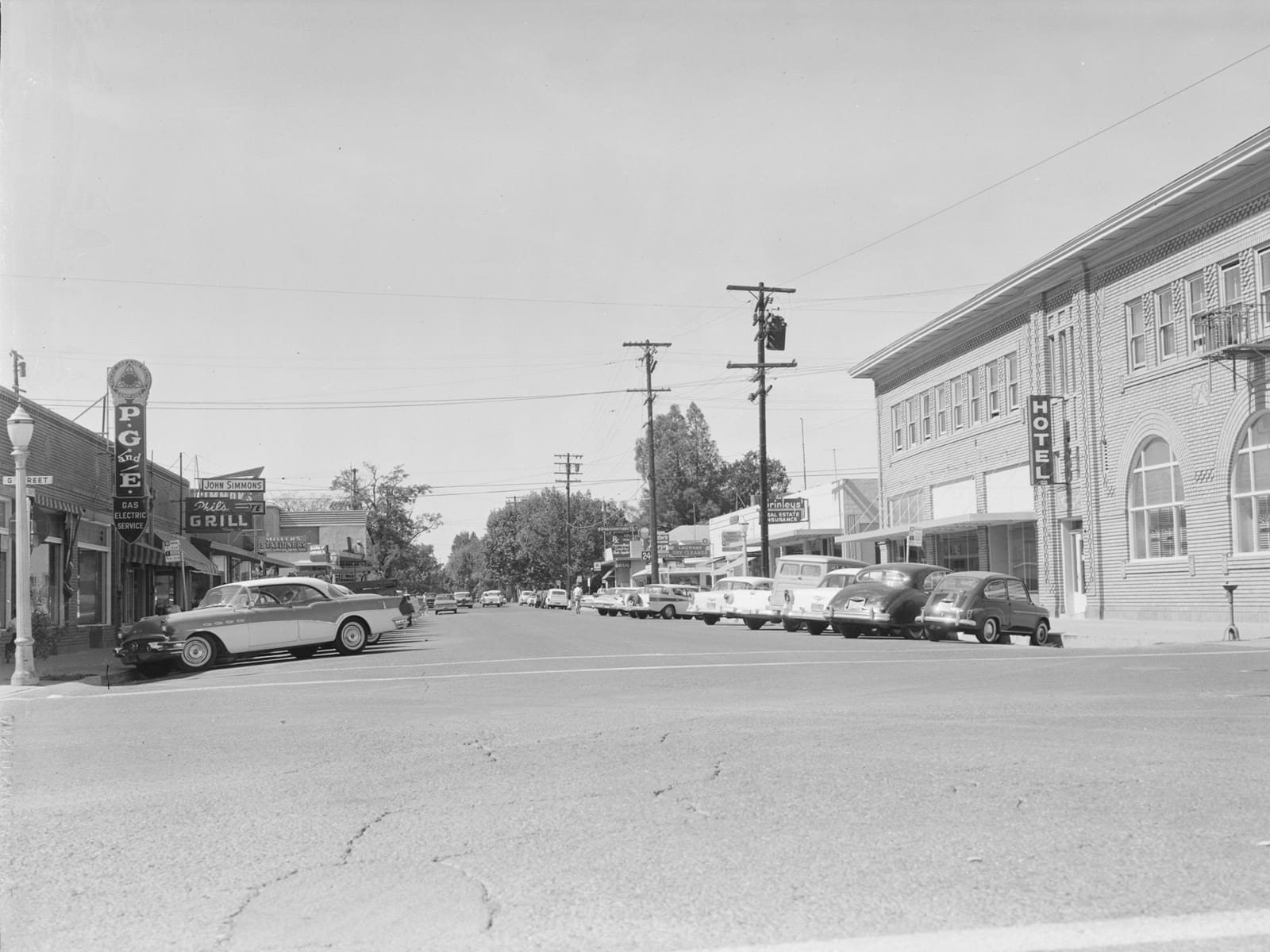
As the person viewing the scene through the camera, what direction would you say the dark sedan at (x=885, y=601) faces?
facing away from the viewer and to the right of the viewer

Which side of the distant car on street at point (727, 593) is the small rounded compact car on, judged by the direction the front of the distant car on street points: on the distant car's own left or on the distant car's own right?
on the distant car's own right

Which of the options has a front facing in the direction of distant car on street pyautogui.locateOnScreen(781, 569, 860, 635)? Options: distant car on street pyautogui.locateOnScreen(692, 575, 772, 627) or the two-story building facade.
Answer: the two-story building facade

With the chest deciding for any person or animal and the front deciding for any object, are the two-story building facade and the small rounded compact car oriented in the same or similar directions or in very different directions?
very different directions

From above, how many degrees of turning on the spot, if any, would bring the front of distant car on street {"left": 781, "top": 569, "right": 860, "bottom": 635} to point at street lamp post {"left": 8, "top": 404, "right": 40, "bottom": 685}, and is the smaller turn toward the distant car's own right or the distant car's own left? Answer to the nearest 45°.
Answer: approximately 180°

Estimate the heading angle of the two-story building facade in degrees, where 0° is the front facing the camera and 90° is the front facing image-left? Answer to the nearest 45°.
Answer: approximately 45°

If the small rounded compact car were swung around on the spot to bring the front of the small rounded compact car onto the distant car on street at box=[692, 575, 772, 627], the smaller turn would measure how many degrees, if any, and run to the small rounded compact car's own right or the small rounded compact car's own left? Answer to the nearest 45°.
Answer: approximately 90° to the small rounded compact car's own left

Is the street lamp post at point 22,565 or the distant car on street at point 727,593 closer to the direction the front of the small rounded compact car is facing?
the distant car on street

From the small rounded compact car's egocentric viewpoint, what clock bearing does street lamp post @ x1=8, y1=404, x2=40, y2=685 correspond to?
The street lamp post is roughly at 6 o'clock from the small rounded compact car.

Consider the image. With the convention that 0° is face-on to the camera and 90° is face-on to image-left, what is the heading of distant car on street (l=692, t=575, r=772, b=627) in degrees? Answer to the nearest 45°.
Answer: approximately 225°

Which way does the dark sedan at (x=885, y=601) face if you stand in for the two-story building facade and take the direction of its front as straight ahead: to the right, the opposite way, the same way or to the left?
the opposite way

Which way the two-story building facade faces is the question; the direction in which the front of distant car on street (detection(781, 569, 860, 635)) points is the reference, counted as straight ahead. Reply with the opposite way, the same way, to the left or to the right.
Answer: the opposite way

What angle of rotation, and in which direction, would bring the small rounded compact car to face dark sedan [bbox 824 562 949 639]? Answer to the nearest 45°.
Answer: approximately 90° to its left

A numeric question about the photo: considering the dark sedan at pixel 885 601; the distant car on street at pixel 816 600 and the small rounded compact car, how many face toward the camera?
0
